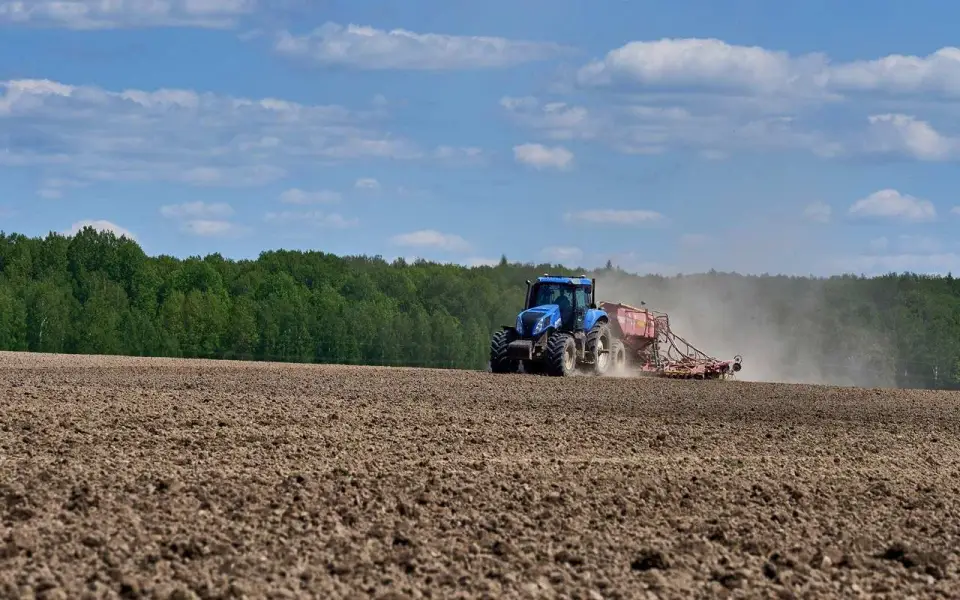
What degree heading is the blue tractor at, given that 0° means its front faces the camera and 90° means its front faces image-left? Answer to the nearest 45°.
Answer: approximately 45°
